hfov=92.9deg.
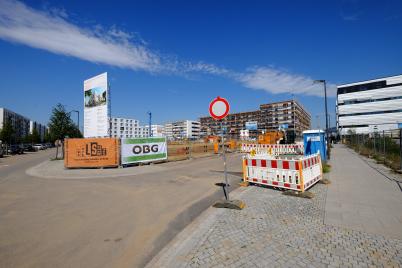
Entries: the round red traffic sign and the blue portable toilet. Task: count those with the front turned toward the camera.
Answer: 2

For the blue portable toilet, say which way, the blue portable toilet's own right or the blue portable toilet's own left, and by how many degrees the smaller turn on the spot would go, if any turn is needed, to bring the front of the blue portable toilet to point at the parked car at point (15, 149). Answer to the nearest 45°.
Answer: approximately 90° to the blue portable toilet's own right

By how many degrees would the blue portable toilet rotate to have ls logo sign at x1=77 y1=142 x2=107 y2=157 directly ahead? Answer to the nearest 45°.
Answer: approximately 45° to its right

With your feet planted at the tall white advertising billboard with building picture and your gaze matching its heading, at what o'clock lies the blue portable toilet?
The blue portable toilet is roughly at 9 o'clock from the tall white advertising billboard with building picture.

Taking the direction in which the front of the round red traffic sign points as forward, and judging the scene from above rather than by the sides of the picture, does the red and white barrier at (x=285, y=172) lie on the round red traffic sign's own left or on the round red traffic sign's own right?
on the round red traffic sign's own left

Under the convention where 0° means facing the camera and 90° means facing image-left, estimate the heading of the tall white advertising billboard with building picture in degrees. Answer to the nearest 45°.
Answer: approximately 45°

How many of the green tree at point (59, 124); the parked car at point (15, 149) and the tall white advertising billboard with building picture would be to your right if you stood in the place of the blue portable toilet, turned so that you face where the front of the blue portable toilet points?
3

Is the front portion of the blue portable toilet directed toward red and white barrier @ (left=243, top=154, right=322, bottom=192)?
yes

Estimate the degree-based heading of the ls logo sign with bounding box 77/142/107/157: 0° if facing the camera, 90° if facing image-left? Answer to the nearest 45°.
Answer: approximately 0°

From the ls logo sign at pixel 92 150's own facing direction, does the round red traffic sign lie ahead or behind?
ahead

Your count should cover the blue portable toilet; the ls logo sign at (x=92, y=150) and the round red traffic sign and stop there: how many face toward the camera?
3

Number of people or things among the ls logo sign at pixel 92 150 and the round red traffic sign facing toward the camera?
2

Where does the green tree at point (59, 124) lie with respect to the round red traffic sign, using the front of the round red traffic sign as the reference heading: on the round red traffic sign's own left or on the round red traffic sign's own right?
on the round red traffic sign's own right

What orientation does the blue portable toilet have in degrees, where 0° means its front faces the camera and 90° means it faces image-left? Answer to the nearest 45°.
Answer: approximately 0°

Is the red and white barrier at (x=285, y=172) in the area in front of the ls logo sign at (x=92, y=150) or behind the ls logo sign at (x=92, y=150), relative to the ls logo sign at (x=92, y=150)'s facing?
in front

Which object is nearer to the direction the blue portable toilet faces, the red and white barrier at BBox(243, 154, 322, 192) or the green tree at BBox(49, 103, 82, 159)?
the red and white barrier

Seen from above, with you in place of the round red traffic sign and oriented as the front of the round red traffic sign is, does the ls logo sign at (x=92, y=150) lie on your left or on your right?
on your right
